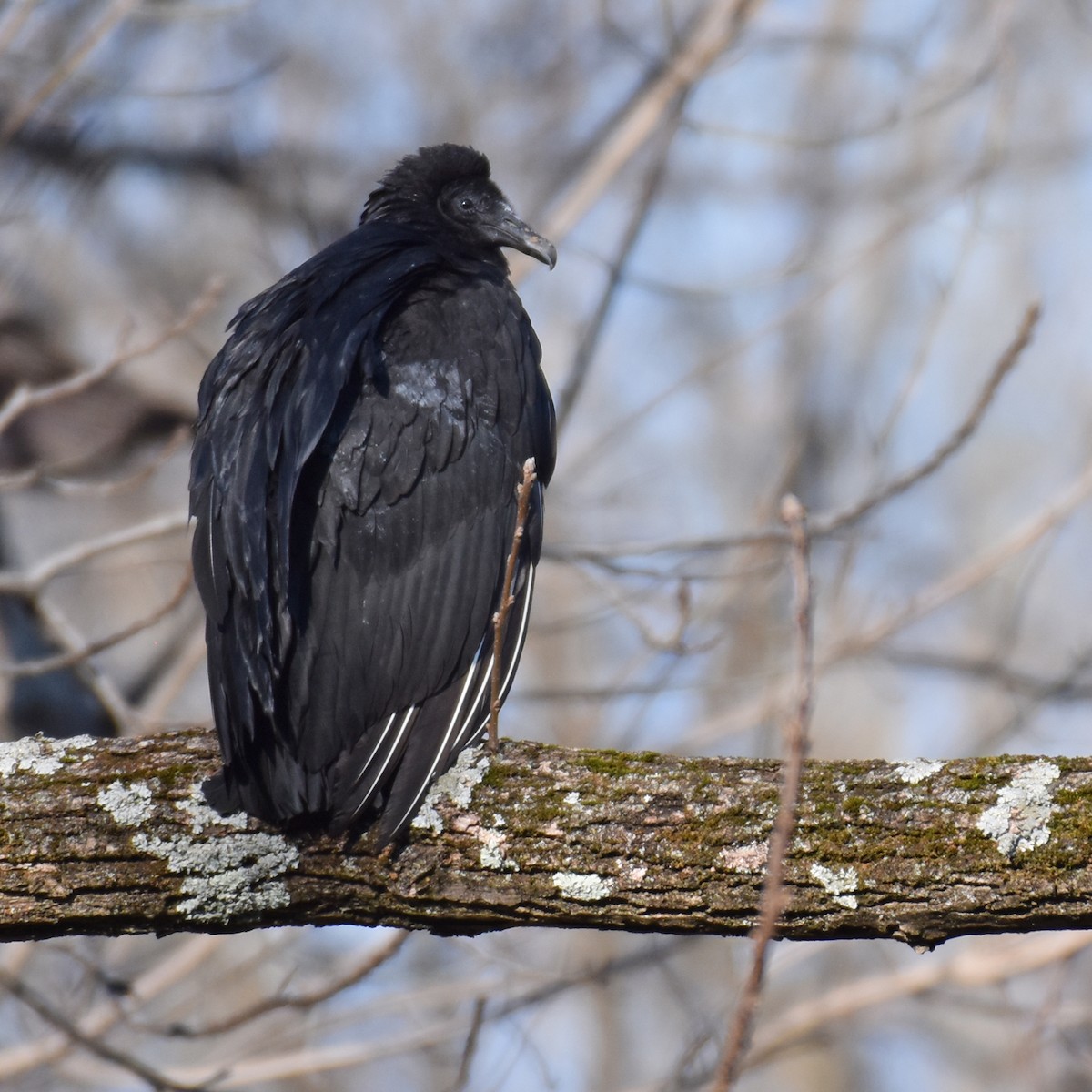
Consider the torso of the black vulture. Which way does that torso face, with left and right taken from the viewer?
facing away from the viewer and to the right of the viewer

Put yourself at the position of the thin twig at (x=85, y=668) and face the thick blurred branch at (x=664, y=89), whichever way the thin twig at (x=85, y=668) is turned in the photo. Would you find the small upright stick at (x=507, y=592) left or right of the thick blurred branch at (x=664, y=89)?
right

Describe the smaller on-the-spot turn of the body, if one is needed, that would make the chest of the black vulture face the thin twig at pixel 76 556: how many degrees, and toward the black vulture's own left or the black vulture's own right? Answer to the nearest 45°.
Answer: approximately 90° to the black vulture's own left

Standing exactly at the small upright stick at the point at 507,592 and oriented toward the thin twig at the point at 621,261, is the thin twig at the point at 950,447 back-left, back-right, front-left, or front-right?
front-right
